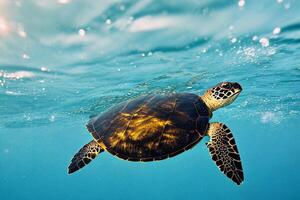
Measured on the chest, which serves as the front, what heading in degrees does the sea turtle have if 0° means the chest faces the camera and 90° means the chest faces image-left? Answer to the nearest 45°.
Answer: approximately 270°
